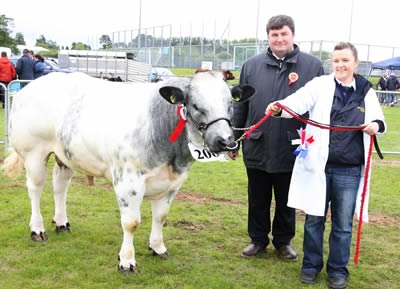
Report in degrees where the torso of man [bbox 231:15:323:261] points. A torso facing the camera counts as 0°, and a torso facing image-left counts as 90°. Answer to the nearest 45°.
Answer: approximately 0°

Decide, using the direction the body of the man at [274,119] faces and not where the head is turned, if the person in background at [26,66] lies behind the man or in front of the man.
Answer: behind

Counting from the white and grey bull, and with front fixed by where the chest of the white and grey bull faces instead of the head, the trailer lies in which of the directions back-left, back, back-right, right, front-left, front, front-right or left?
back-left

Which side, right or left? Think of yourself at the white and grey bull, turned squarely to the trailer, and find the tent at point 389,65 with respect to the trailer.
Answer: right

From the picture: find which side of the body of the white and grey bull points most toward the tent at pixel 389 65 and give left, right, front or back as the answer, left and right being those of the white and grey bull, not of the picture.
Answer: left

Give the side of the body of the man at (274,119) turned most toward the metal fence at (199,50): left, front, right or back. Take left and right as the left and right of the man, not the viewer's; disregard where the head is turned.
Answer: back

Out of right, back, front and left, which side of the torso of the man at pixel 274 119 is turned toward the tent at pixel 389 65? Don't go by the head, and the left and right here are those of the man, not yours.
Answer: back

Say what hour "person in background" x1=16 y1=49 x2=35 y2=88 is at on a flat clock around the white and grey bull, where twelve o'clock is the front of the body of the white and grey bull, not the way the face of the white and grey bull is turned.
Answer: The person in background is roughly at 7 o'clock from the white and grey bull.
